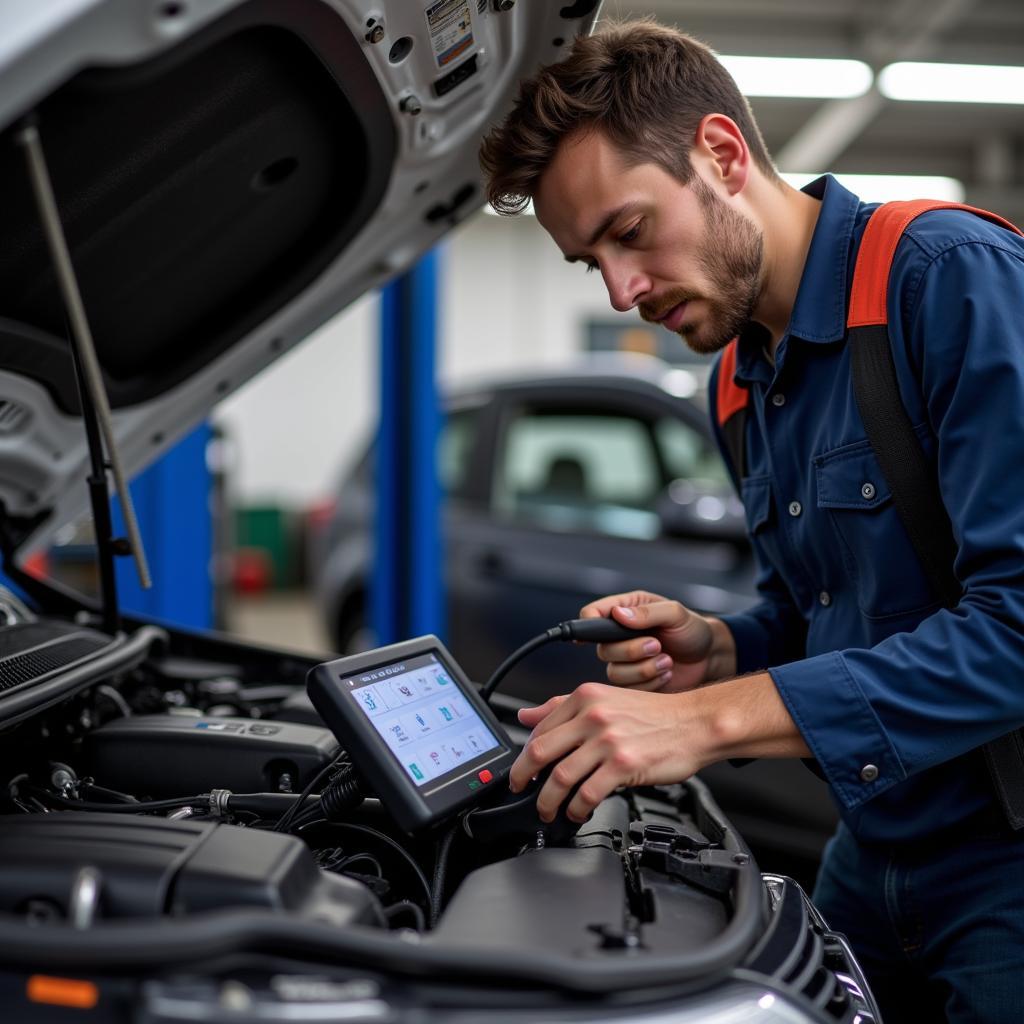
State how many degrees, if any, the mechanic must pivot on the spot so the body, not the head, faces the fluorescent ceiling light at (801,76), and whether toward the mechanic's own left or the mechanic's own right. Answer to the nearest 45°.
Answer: approximately 135° to the mechanic's own right

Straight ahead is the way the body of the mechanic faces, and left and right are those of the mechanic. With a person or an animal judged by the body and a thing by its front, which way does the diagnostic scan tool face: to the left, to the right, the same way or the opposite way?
to the left

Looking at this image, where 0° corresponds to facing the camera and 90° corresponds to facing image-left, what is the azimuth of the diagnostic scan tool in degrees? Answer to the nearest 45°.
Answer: approximately 315°

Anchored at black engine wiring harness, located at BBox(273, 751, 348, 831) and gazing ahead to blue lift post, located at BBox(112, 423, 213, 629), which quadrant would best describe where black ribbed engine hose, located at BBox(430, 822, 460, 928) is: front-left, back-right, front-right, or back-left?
back-right

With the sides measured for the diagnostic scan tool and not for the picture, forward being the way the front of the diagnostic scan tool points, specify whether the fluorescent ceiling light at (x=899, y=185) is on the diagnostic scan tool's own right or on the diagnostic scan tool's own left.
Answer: on the diagnostic scan tool's own left
